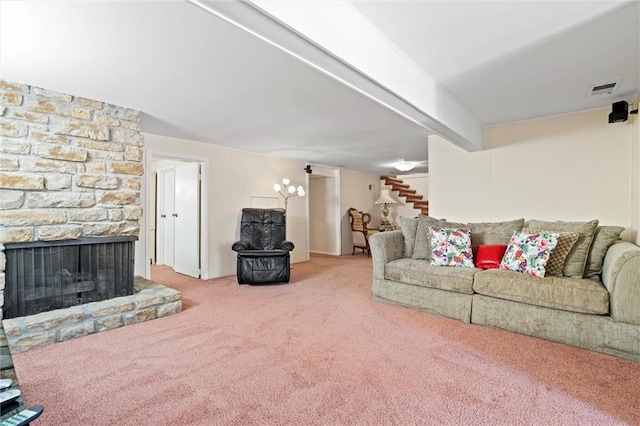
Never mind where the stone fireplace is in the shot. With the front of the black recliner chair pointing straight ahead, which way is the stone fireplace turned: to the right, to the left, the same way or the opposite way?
to the left

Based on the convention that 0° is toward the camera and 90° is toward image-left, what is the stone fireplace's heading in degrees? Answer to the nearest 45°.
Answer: approximately 315°

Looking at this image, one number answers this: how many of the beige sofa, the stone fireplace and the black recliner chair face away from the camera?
0

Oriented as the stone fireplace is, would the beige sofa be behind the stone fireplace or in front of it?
in front

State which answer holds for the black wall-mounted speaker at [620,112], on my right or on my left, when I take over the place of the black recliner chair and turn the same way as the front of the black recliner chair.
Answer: on my left

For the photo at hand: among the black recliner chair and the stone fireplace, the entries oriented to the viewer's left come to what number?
0

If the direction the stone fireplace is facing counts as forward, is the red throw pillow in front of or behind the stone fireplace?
in front

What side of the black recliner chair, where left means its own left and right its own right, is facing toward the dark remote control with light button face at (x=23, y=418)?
front

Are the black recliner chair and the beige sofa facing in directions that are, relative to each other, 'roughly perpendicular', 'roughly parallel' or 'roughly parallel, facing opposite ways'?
roughly perpendicular

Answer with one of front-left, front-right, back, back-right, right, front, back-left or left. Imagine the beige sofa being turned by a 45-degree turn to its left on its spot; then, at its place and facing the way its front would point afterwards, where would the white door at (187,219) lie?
right

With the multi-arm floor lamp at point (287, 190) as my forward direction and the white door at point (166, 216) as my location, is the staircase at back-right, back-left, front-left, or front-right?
front-left

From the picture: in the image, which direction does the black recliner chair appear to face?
toward the camera

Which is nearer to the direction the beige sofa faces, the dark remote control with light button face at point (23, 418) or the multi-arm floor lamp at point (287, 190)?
the dark remote control with light button face

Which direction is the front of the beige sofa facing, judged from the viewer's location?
facing the viewer and to the left of the viewer
